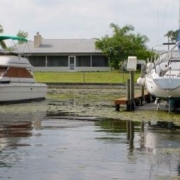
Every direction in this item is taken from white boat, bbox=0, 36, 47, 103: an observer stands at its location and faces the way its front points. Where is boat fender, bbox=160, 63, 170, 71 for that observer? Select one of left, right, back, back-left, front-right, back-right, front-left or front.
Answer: back-left

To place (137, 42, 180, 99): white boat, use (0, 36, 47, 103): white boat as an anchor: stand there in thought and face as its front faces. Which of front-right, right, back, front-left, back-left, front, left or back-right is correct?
back-left

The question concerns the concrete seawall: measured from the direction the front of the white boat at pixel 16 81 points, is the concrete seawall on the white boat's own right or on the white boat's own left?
on the white boat's own right

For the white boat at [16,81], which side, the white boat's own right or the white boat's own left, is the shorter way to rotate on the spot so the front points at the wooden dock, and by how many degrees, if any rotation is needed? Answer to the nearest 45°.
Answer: approximately 135° to the white boat's own left
